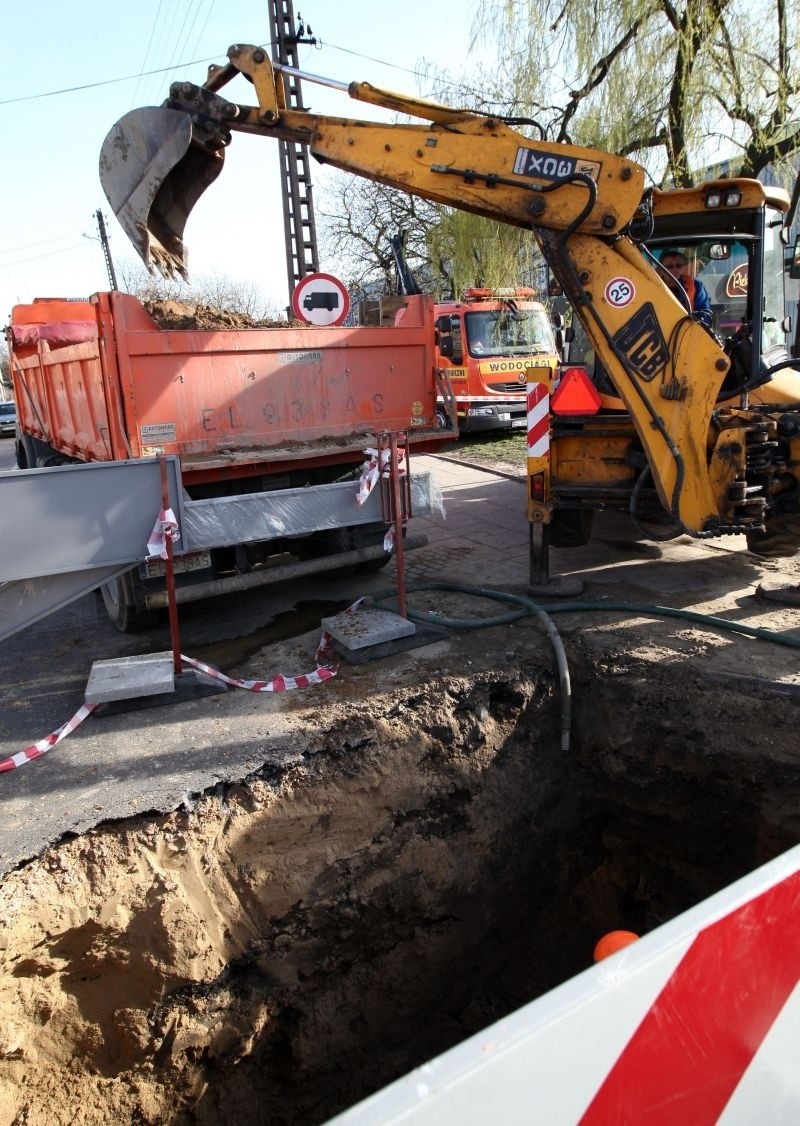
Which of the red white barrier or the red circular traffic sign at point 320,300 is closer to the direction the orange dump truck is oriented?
the red circular traffic sign

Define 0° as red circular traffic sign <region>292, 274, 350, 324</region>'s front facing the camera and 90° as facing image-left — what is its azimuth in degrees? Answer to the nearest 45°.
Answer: approximately 0°

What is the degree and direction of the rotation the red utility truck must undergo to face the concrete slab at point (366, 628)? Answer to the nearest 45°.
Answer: approximately 45° to its right

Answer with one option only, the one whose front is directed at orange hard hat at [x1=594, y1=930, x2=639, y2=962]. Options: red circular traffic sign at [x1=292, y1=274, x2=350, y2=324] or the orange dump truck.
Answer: the red circular traffic sign

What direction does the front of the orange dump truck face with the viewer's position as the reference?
facing away from the viewer and to the left of the viewer

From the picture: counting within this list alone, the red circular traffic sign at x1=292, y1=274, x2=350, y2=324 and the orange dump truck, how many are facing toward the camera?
1

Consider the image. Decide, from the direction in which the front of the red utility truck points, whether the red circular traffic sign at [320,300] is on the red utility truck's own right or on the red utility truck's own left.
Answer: on the red utility truck's own right

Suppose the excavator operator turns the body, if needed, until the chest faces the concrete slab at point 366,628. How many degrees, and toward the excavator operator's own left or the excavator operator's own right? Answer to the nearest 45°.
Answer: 0° — they already face it

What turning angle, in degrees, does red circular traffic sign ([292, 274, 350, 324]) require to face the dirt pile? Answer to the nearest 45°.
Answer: approximately 45° to its right

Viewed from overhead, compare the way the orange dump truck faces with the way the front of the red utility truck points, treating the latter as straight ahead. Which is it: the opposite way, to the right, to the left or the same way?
the opposite way

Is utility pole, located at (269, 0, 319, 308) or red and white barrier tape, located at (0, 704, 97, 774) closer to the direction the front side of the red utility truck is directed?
the red and white barrier tape

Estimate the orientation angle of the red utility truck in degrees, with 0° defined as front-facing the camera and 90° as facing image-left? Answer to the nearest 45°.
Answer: approximately 315°

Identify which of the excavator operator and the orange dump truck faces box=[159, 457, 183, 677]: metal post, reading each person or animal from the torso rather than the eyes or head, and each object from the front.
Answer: the excavator operator
